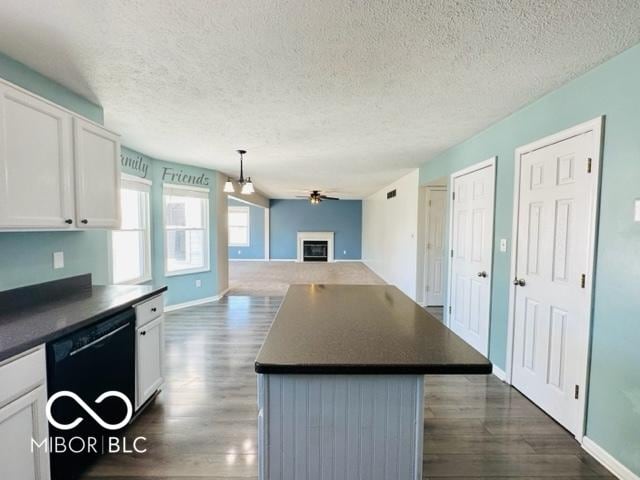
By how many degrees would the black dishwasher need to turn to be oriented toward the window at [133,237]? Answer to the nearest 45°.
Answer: approximately 135° to its left

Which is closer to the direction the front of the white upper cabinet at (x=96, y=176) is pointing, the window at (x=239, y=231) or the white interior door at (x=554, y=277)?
the white interior door

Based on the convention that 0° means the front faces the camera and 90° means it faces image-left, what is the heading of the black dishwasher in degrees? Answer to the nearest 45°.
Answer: approximately 315°

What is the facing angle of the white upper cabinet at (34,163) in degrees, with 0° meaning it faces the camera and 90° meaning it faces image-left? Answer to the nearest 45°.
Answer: approximately 315°

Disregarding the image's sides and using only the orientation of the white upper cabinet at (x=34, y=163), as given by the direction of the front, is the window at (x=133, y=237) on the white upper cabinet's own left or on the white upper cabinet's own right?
on the white upper cabinet's own left

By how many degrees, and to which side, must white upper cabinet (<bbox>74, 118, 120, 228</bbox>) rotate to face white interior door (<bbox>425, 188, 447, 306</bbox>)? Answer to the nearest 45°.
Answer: approximately 45° to its left

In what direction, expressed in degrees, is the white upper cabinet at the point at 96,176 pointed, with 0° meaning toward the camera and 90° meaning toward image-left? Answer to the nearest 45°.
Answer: approximately 315°

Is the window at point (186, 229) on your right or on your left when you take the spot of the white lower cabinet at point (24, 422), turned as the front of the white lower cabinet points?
on your left

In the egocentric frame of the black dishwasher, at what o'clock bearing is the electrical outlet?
The electrical outlet is roughly at 7 o'clock from the black dishwasher.

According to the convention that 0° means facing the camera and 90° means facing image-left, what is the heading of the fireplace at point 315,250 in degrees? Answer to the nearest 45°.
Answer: approximately 0°

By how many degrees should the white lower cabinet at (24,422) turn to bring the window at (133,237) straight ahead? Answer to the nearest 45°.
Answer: approximately 135° to its left
